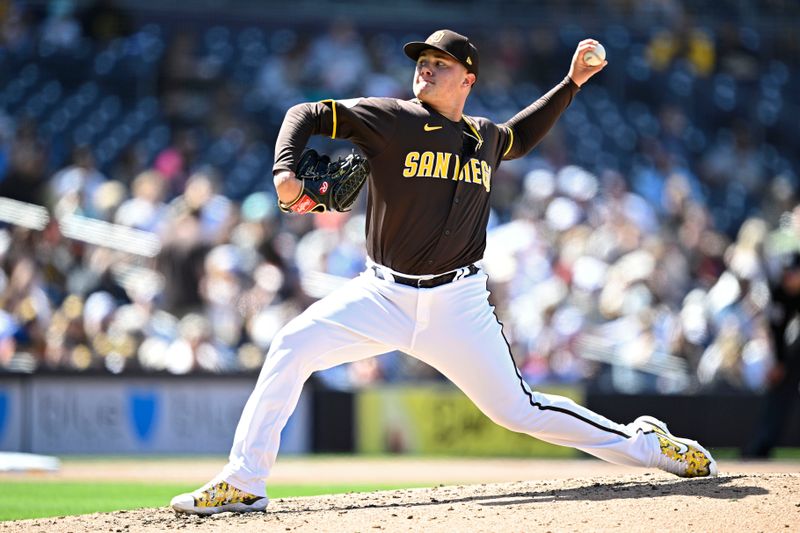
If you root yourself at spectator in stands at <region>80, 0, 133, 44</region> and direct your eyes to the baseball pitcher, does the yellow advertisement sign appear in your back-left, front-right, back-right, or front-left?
front-left

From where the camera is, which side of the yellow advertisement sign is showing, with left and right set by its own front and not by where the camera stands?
front

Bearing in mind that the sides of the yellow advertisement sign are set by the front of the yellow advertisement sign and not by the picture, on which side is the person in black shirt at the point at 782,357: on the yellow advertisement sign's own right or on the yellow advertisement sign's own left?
on the yellow advertisement sign's own left

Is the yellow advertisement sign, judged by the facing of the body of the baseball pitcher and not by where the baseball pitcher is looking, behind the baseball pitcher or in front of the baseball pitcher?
behind

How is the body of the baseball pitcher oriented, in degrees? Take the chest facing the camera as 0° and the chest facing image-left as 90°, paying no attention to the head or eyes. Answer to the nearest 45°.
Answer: approximately 0°

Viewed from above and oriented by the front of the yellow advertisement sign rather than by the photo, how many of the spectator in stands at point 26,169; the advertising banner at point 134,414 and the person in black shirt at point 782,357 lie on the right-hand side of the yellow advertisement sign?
2

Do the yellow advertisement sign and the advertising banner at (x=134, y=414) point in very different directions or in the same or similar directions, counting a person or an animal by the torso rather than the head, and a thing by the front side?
same or similar directions

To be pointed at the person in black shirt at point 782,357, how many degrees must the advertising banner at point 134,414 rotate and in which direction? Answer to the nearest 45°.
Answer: approximately 90° to its left

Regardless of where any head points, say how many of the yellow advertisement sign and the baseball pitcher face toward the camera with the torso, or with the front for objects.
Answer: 2

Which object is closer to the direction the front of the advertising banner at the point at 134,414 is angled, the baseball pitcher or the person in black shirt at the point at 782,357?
the baseball pitcher

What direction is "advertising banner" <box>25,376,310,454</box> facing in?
toward the camera

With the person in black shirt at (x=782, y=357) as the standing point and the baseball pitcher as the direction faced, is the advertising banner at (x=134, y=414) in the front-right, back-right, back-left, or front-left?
front-right

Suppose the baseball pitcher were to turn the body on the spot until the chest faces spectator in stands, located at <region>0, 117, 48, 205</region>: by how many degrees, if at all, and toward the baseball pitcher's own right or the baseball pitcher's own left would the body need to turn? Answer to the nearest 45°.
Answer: approximately 135° to the baseball pitcher's own right

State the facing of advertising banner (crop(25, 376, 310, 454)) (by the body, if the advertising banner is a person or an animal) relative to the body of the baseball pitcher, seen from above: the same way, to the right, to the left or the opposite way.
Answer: the same way

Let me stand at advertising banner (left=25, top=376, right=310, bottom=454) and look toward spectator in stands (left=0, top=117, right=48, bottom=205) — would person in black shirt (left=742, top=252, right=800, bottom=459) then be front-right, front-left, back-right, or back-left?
back-right

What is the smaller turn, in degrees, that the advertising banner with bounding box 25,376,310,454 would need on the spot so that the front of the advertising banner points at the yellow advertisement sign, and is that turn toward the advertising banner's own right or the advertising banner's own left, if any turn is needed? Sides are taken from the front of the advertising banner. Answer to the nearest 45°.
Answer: approximately 90° to the advertising banner's own left
